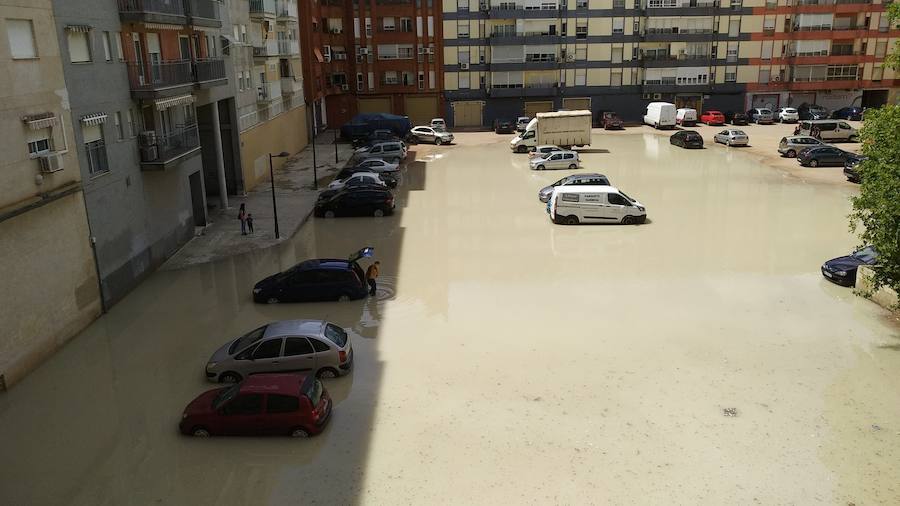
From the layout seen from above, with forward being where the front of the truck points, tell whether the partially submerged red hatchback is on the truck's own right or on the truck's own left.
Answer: on the truck's own left

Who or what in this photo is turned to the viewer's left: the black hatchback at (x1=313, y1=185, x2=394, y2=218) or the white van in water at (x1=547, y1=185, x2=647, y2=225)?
the black hatchback

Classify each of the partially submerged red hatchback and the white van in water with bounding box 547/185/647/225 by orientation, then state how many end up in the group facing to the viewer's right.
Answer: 1

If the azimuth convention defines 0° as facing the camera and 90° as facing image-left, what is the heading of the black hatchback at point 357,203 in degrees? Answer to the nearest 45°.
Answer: approximately 90°

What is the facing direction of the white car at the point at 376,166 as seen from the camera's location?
facing to the left of the viewer

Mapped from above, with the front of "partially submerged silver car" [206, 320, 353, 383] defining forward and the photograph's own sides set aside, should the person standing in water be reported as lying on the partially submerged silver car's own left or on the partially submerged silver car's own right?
on the partially submerged silver car's own right

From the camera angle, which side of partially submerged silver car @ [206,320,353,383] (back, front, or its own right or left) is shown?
left

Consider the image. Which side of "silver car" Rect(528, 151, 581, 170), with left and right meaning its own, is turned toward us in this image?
left

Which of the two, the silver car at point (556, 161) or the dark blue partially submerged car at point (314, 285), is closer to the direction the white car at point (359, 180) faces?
the dark blue partially submerged car

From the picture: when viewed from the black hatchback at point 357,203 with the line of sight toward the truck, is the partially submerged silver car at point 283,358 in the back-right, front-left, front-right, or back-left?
back-right

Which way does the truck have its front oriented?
to the viewer's left

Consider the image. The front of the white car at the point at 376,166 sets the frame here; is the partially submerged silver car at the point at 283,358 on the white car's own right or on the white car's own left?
on the white car's own left

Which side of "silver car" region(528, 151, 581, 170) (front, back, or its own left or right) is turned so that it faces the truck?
right

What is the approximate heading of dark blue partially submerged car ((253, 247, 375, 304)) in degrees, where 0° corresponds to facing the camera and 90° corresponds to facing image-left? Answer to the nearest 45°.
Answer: approximately 90°

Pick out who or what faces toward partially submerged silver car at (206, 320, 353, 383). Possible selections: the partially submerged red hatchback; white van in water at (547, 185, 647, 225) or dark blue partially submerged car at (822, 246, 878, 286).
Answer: the dark blue partially submerged car

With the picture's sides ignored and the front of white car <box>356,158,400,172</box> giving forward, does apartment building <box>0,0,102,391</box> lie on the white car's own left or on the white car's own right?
on the white car's own left

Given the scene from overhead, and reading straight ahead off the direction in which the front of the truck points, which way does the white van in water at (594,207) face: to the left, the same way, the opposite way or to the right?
the opposite way
